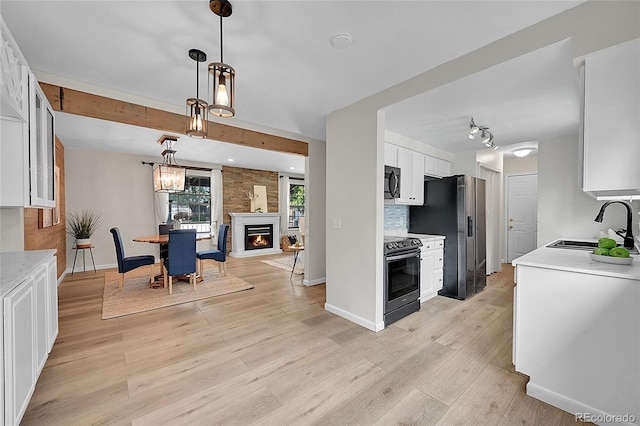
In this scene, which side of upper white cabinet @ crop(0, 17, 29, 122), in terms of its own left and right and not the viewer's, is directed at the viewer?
right

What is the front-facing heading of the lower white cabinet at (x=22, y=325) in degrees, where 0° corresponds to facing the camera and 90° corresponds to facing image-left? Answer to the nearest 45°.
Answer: approximately 270°

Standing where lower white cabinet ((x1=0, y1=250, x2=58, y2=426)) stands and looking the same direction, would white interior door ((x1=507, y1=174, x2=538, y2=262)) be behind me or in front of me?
in front

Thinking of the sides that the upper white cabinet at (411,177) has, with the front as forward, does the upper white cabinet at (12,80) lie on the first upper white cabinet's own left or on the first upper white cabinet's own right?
on the first upper white cabinet's own right

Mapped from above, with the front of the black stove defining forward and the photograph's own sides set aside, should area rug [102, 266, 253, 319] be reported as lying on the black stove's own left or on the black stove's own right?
on the black stove's own right

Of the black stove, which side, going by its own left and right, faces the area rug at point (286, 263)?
back

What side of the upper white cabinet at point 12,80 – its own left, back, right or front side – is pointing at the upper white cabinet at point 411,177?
front

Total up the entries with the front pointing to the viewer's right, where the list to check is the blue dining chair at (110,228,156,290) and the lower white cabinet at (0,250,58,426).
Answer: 2

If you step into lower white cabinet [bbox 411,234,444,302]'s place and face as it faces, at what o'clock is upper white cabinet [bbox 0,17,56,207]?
The upper white cabinet is roughly at 3 o'clock from the lower white cabinet.

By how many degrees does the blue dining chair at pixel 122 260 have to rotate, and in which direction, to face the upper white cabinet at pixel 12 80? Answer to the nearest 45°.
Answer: approximately 90° to its right

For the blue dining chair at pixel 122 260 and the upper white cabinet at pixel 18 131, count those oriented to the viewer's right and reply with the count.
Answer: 2
